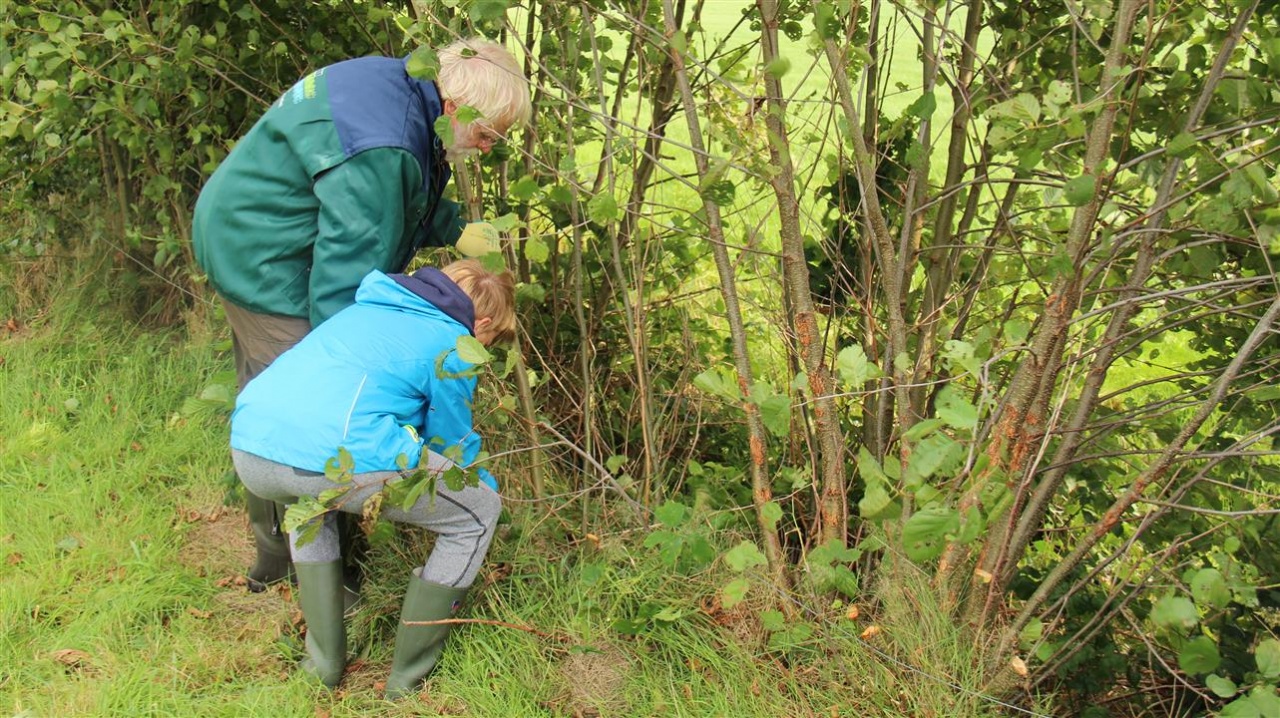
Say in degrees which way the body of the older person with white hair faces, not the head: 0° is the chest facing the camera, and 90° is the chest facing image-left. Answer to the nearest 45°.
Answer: approximately 270°

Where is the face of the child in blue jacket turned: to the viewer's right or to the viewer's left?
to the viewer's right
